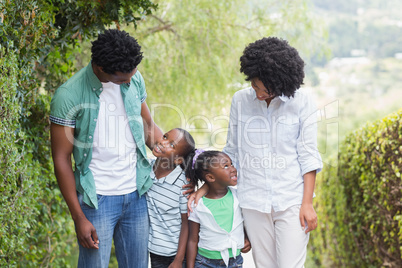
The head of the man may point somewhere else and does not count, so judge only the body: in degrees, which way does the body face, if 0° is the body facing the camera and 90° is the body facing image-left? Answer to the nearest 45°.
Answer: approximately 315°

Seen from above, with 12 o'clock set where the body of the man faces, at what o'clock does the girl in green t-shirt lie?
The girl in green t-shirt is roughly at 10 o'clock from the man.

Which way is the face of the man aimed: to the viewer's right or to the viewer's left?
to the viewer's right
